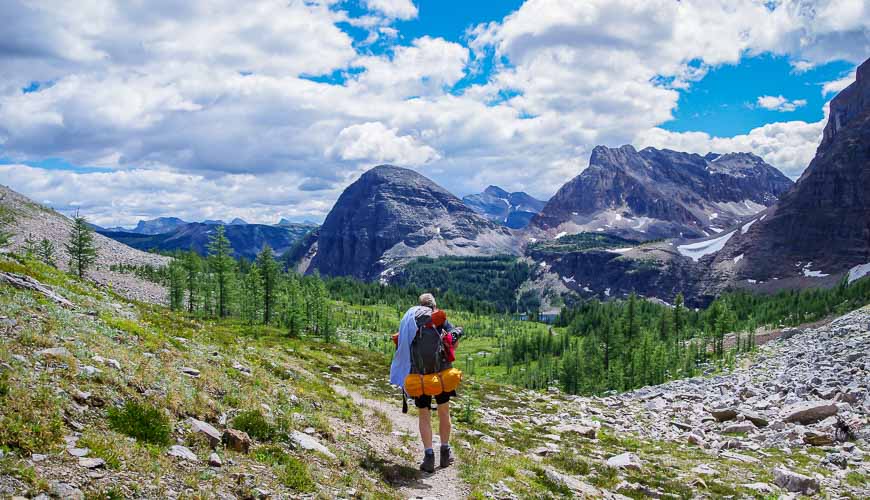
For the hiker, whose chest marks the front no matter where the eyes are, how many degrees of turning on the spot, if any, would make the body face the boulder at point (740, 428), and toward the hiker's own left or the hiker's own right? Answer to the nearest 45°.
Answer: approximately 45° to the hiker's own right

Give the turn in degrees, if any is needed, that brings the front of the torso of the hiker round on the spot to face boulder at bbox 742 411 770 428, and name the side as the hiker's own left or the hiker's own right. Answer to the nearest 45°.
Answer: approximately 45° to the hiker's own right

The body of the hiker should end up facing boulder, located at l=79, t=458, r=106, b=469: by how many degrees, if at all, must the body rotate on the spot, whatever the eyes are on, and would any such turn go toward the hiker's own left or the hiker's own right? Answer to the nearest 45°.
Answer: approximately 135° to the hiker's own left

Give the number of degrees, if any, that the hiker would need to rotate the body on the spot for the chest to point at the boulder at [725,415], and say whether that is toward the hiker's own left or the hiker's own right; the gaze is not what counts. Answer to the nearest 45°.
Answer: approximately 45° to the hiker's own right

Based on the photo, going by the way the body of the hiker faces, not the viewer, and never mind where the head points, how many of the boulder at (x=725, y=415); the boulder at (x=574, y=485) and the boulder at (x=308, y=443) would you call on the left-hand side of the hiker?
1

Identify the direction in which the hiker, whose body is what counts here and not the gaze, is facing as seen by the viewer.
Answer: away from the camera

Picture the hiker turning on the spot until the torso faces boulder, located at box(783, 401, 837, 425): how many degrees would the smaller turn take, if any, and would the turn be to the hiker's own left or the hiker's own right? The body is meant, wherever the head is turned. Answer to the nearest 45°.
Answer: approximately 45° to the hiker's own right

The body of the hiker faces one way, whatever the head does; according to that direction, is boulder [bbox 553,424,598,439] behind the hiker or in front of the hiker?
in front
